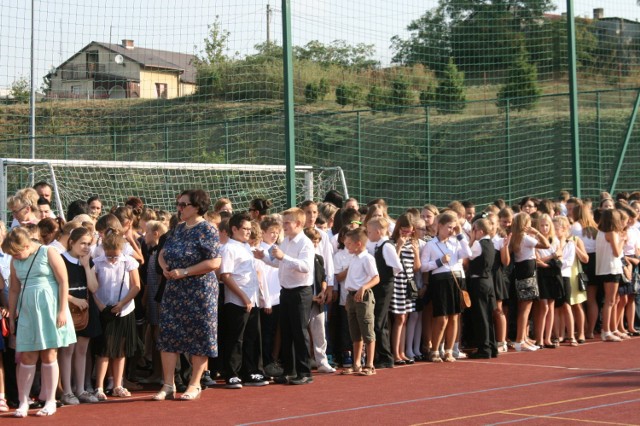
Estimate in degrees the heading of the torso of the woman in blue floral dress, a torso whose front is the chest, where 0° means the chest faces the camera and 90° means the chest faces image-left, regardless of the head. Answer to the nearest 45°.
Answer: approximately 45°

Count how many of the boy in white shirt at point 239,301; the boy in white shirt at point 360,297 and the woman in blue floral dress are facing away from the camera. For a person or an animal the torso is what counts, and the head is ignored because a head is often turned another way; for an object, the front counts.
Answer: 0

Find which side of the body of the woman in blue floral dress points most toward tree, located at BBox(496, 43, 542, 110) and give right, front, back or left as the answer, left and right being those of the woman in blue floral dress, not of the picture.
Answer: back

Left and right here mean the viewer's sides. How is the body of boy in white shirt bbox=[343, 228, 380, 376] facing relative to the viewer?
facing the viewer and to the left of the viewer

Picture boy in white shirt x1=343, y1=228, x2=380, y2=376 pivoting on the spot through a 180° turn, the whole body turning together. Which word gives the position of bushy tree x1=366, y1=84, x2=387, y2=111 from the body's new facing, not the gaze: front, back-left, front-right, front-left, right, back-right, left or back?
front-left

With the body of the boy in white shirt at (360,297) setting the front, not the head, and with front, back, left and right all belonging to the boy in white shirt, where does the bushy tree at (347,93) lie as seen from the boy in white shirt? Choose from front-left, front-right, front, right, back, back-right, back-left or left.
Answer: back-right

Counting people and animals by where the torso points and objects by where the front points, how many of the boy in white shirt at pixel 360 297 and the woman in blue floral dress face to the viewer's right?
0

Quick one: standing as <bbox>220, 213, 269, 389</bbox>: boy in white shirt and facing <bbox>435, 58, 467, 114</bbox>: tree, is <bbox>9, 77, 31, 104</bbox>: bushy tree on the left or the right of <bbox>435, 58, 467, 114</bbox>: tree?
left

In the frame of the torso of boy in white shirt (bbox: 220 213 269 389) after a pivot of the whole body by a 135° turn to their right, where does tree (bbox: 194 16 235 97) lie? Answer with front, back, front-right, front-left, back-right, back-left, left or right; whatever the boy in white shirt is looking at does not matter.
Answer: right

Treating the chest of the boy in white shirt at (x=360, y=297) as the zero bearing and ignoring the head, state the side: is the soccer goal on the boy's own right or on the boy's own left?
on the boy's own right

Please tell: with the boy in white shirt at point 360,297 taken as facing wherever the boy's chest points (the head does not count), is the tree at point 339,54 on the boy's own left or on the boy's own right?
on the boy's own right

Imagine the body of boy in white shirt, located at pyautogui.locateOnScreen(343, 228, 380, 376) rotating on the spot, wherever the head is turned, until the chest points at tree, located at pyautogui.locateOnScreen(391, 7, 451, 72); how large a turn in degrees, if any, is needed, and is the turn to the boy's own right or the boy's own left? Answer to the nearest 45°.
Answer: approximately 135° to the boy's own right

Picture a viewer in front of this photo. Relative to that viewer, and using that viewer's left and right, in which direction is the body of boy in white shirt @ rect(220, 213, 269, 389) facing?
facing the viewer and to the right of the viewer
